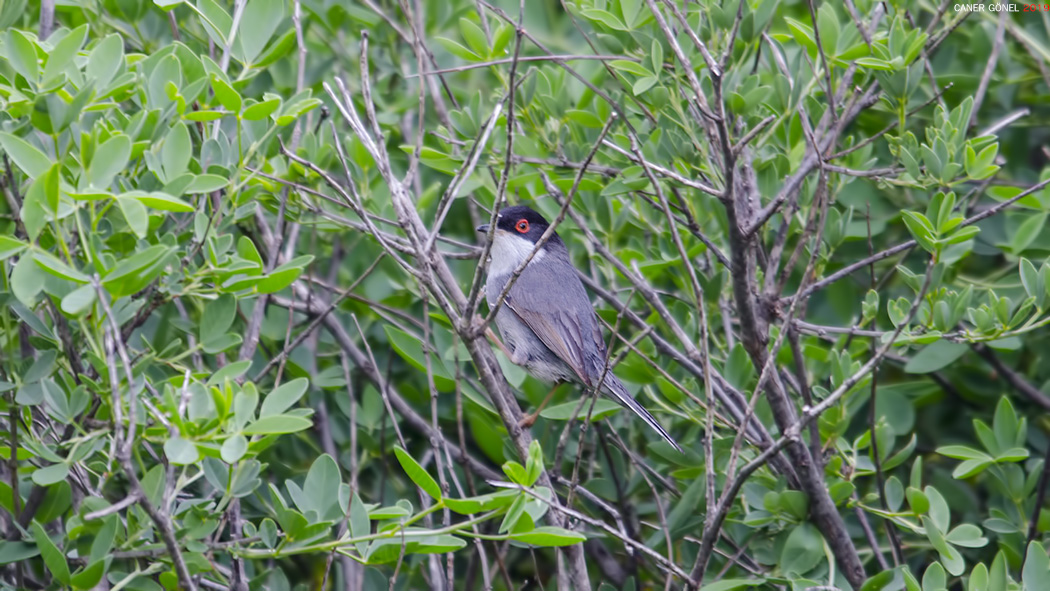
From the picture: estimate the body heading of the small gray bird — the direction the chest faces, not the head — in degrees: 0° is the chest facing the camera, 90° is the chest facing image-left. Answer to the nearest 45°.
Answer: approximately 90°
